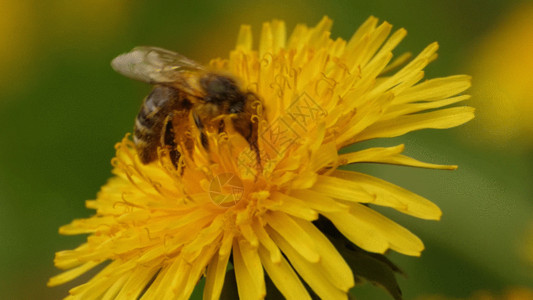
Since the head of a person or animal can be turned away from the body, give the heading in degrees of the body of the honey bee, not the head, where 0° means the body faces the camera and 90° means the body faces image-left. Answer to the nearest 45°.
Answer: approximately 270°
